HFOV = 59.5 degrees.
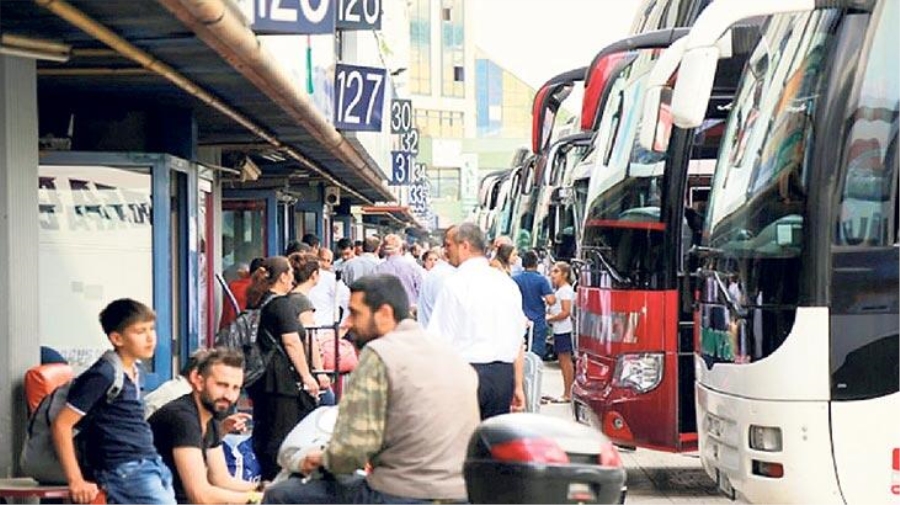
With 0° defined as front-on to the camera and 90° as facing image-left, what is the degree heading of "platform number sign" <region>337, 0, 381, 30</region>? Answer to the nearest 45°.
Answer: approximately 0°

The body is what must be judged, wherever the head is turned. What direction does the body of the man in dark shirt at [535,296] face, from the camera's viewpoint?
away from the camera

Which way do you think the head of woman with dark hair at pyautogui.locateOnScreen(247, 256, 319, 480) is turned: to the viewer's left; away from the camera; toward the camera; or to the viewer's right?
to the viewer's right

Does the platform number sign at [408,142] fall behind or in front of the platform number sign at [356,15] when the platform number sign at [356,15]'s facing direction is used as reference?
behind

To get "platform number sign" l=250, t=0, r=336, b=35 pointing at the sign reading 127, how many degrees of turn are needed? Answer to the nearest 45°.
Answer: approximately 180°

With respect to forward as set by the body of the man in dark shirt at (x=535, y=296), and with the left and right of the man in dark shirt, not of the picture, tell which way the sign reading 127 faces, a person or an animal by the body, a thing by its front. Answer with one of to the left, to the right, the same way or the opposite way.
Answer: the opposite way

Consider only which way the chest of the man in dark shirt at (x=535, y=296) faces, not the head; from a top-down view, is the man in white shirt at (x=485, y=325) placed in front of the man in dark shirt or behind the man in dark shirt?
behind

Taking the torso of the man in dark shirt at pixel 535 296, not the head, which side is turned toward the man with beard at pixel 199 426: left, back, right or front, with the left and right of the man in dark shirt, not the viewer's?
back

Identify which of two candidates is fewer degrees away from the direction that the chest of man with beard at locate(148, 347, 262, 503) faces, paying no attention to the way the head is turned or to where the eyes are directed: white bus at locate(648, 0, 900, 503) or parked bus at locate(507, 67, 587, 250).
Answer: the white bus

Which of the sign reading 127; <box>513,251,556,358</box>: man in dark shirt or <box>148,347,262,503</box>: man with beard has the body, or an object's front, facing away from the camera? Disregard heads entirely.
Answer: the man in dark shirt

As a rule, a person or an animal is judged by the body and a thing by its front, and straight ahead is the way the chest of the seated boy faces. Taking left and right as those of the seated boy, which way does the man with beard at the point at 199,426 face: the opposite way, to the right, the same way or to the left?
the same way

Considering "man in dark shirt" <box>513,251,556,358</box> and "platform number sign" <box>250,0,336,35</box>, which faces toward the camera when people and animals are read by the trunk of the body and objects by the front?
the platform number sign

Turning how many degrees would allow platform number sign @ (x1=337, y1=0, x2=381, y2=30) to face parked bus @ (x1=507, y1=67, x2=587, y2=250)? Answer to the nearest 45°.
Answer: approximately 135° to its left

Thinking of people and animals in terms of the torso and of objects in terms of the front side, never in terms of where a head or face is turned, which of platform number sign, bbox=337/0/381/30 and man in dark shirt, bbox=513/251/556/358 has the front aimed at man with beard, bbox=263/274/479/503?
the platform number sign

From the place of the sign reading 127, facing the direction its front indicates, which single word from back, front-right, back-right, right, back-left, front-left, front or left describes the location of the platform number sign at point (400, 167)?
back

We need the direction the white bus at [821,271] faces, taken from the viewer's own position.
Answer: facing the viewer and to the left of the viewer

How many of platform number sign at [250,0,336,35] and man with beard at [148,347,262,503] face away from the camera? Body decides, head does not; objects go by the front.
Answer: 0

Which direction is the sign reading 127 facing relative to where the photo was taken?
toward the camera

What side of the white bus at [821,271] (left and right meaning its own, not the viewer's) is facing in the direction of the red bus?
right

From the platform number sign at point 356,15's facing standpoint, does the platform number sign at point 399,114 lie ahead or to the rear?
to the rear
